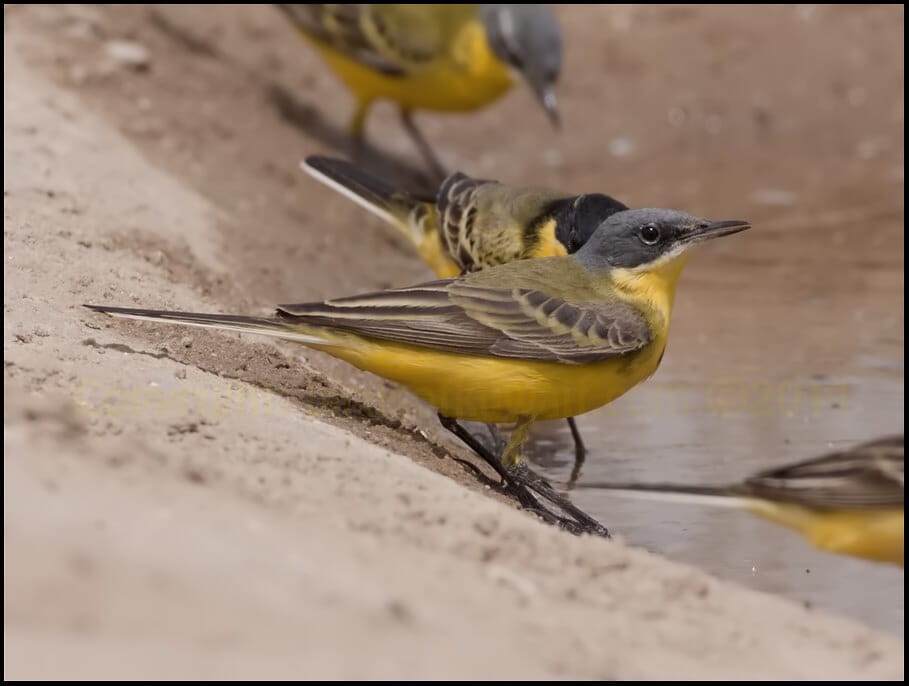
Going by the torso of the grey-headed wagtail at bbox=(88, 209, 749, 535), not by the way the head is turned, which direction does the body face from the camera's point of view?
to the viewer's right

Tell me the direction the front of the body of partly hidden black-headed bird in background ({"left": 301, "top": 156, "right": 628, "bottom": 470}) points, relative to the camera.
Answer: to the viewer's right

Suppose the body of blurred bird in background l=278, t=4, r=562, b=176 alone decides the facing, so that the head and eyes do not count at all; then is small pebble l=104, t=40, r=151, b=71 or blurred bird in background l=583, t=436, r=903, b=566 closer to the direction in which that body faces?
the blurred bird in background

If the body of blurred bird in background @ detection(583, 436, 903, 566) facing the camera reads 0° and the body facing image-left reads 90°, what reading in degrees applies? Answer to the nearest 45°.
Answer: approximately 270°

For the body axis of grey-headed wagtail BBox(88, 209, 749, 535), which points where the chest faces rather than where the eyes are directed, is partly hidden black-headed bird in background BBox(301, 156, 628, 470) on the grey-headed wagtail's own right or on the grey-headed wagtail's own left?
on the grey-headed wagtail's own left

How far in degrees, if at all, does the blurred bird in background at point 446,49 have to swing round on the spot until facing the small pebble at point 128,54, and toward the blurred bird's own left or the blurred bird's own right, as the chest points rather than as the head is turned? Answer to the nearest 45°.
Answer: approximately 180°

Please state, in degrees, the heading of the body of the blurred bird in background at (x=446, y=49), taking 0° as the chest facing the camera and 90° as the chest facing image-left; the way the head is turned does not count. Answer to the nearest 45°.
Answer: approximately 270°
